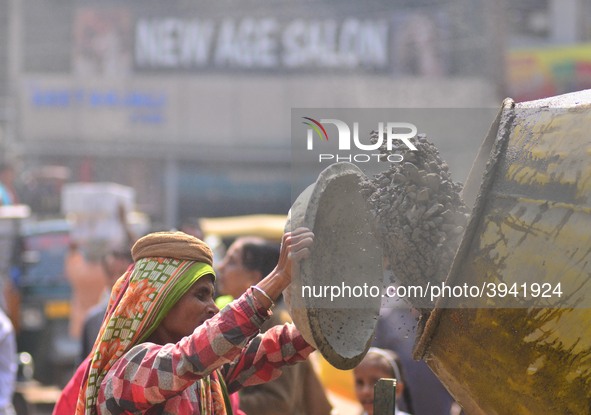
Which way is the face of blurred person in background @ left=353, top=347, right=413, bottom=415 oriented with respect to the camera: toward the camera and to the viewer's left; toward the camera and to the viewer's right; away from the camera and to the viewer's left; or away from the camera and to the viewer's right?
toward the camera and to the viewer's left

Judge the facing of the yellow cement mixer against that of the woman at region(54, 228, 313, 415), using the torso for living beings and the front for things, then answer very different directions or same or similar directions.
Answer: very different directions

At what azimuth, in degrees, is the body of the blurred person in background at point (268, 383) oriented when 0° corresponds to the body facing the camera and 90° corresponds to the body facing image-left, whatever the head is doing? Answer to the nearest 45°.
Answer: approximately 90°

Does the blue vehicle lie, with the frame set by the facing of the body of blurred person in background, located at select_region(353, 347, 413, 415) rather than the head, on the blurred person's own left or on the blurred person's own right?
on the blurred person's own right

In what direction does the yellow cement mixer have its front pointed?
to the viewer's left

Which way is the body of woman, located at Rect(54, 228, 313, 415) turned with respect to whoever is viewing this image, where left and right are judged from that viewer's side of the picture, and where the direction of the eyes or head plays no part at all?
facing to the right of the viewer

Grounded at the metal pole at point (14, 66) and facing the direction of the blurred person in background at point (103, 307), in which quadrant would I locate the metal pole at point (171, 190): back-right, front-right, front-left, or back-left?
front-left

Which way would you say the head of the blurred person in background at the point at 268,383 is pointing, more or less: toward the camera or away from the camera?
toward the camera

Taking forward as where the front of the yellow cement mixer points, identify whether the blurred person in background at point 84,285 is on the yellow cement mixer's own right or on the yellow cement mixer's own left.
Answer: on the yellow cement mixer's own right

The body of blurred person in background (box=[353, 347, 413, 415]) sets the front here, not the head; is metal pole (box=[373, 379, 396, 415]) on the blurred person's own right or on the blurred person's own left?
on the blurred person's own left
